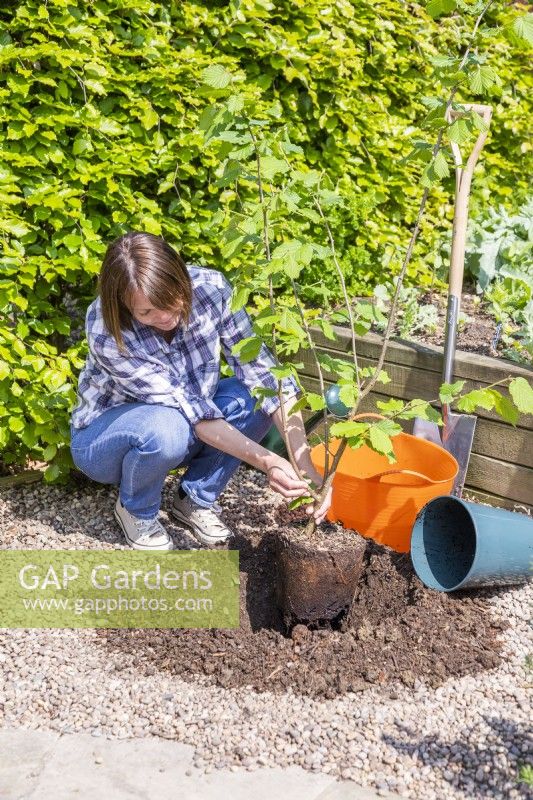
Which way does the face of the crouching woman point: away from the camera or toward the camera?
toward the camera

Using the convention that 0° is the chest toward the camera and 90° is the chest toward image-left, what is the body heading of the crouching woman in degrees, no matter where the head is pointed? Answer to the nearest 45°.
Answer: approximately 315°

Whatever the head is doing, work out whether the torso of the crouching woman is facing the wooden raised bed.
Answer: no

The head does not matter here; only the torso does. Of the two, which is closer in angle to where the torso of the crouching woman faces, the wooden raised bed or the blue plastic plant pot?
the blue plastic plant pot

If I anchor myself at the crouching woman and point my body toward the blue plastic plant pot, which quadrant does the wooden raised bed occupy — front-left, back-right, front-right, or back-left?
front-left

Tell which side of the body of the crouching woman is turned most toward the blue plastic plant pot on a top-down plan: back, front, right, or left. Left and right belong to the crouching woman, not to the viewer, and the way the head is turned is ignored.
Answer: front
